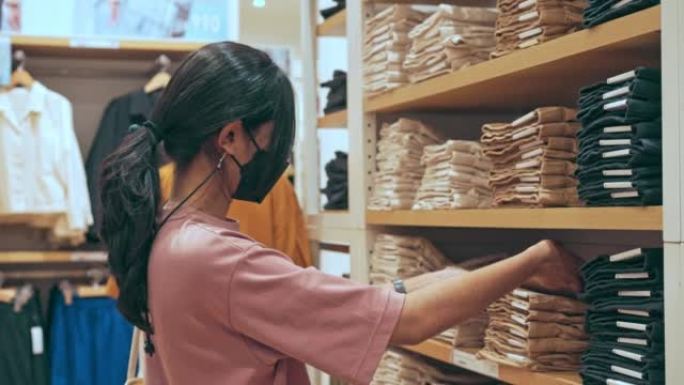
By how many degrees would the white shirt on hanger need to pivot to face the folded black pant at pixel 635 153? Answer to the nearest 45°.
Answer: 0° — it already faces it

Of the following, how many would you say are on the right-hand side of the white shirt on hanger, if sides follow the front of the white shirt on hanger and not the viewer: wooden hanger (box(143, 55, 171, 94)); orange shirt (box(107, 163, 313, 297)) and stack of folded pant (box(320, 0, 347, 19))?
0

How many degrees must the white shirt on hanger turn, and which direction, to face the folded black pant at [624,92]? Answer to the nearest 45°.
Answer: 0° — it already faces it

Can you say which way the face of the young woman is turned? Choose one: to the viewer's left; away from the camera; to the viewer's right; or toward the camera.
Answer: to the viewer's right

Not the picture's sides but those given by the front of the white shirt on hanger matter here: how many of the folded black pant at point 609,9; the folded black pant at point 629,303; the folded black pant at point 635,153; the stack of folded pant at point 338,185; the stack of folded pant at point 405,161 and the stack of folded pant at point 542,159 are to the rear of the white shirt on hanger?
0

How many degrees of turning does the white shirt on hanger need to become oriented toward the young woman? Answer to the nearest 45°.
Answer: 0° — it already faces them

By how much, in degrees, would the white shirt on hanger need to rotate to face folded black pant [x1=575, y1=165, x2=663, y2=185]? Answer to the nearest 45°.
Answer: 0° — it already faces it

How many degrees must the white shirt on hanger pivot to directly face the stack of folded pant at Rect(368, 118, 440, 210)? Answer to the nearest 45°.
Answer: approximately 45° to its left

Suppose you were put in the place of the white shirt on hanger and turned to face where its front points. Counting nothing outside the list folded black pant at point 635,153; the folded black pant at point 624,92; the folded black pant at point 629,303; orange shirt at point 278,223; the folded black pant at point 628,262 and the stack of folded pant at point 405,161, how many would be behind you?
0

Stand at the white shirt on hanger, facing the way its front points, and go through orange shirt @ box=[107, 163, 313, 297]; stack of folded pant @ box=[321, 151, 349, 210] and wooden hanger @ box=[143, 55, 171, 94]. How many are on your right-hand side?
0

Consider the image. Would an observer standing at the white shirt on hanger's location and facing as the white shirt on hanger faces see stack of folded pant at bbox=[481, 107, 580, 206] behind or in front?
in front

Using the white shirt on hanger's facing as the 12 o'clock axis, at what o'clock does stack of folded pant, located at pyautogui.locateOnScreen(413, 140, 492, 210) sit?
The stack of folded pant is roughly at 11 o'clock from the white shirt on hanger.

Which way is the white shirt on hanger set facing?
toward the camera

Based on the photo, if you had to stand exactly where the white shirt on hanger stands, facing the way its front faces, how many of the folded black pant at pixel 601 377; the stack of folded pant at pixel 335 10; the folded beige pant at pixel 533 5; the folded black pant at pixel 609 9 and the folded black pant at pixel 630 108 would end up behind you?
0
